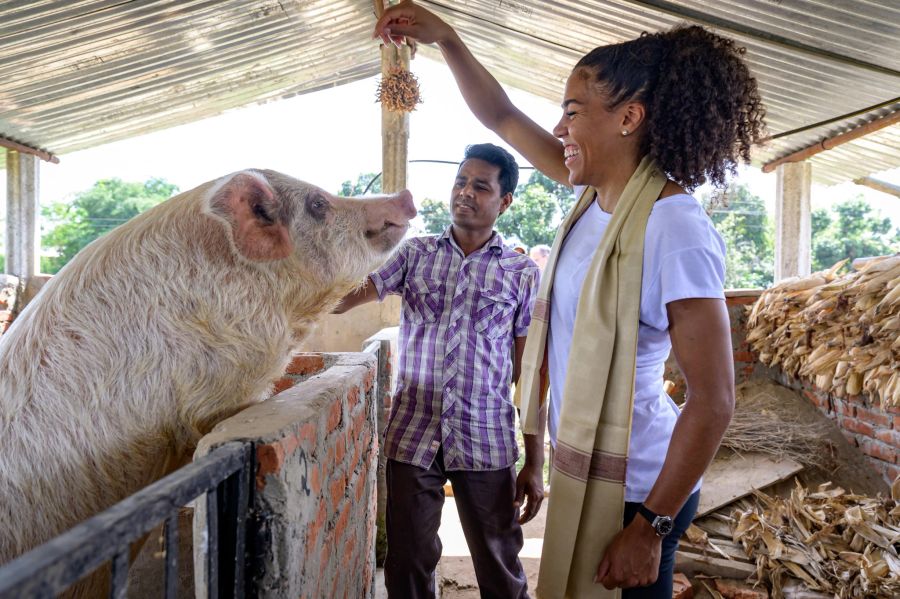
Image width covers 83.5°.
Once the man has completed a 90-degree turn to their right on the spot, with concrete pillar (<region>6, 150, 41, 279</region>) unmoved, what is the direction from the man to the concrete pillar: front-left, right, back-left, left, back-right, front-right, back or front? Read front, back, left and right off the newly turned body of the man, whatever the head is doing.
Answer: front-right

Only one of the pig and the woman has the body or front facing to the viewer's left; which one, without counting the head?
the woman

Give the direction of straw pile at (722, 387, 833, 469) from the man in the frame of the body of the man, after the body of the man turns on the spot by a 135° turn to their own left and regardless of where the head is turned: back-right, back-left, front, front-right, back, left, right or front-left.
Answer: front

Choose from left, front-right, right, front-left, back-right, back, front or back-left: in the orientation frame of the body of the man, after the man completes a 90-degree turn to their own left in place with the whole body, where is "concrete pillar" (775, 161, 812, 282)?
front-left

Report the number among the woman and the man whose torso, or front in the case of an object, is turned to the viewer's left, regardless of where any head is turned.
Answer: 1

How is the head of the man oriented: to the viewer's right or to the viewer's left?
to the viewer's left

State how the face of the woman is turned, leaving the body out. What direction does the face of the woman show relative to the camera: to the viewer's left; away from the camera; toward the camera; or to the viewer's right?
to the viewer's left

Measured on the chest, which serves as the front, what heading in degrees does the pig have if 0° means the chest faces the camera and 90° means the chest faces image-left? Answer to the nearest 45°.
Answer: approximately 270°

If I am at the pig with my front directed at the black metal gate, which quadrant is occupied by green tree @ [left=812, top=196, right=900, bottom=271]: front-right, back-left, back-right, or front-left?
back-left

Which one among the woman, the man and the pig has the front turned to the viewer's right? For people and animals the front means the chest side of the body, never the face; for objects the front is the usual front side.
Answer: the pig

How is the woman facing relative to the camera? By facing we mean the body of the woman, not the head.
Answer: to the viewer's left

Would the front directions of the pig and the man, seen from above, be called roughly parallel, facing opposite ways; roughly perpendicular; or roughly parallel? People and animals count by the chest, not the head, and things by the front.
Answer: roughly perpendicular

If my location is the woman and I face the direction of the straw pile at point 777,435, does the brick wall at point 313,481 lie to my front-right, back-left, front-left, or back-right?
back-left

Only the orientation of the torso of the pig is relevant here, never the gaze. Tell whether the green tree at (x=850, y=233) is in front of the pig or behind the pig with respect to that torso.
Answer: in front
